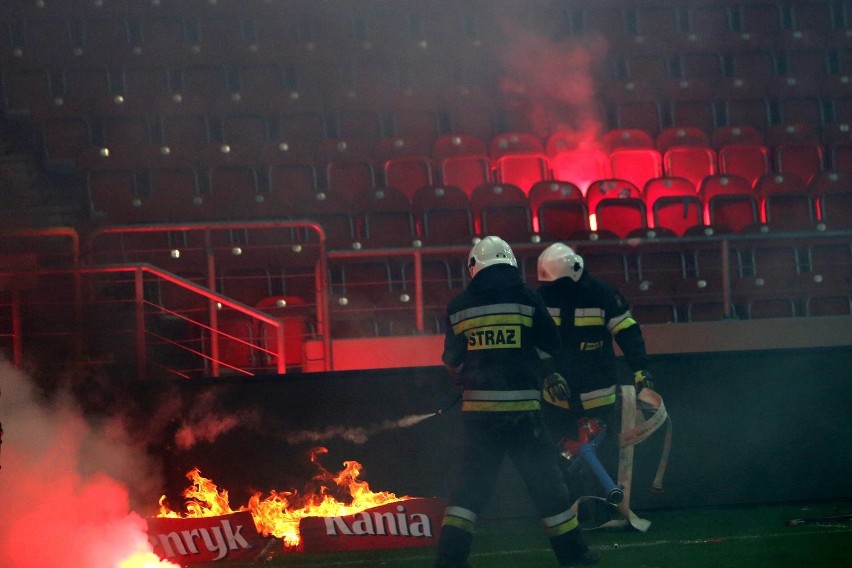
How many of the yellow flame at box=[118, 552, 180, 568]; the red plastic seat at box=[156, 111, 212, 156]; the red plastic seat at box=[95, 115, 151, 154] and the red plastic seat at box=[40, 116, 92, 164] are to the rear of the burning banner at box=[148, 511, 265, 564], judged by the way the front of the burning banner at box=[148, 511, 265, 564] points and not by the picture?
3

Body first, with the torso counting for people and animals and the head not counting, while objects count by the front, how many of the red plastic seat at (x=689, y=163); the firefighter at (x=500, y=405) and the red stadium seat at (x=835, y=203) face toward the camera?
2

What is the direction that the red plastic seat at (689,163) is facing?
toward the camera

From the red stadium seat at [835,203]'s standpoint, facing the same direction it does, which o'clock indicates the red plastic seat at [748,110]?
The red plastic seat is roughly at 5 o'clock from the red stadium seat.

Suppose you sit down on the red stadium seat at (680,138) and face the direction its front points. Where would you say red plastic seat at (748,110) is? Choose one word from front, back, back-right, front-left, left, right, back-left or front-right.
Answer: back-left

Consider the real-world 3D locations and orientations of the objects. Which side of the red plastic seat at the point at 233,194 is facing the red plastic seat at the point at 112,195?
right

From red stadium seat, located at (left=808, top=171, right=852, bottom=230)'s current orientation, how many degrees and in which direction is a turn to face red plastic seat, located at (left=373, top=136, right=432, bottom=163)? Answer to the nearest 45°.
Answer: approximately 90° to its right

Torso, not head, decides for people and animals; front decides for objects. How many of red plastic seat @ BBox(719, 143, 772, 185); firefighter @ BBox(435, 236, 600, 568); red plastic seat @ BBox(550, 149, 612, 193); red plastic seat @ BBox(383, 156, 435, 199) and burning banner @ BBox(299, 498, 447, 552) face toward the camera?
4

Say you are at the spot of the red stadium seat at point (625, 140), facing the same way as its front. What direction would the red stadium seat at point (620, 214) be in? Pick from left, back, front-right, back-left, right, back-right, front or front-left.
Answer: front

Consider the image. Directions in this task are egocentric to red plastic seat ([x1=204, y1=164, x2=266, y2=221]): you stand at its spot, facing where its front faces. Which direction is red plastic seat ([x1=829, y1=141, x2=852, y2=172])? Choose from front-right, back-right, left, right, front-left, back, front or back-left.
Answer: left

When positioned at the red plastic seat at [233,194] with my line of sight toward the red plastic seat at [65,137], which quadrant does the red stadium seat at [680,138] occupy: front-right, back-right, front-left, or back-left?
back-right

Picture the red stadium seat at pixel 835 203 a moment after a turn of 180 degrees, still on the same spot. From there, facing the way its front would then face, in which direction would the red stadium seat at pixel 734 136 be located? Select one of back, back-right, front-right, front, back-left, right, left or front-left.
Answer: front-left

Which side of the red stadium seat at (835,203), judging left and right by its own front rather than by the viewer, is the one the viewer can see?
front

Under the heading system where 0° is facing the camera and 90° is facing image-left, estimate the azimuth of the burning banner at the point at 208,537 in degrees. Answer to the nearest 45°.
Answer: approximately 0°

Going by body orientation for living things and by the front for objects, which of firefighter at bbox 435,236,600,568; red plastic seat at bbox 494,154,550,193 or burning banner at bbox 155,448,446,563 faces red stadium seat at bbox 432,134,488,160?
the firefighter

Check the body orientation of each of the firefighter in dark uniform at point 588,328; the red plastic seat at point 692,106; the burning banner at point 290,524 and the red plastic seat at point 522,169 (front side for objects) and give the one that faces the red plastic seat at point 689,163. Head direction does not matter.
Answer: the red plastic seat at point 692,106

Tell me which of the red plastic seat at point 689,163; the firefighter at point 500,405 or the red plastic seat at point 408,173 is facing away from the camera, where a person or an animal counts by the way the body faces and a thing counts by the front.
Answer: the firefighter

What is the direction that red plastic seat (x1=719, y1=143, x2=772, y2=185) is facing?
toward the camera
